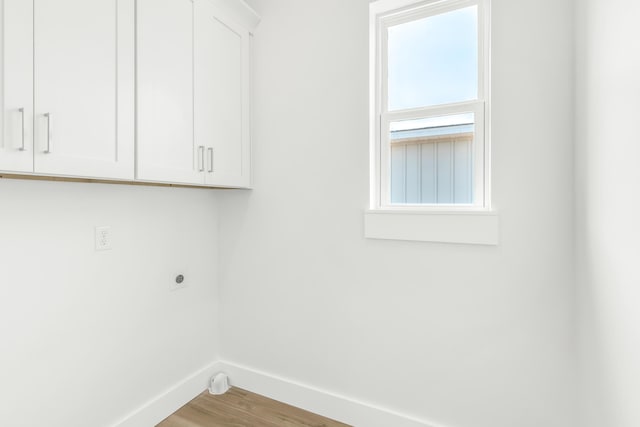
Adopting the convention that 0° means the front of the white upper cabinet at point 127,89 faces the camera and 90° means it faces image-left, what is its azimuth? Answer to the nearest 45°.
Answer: approximately 315°

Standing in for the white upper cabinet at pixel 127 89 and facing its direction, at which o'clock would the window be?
The window is roughly at 11 o'clock from the white upper cabinet.
